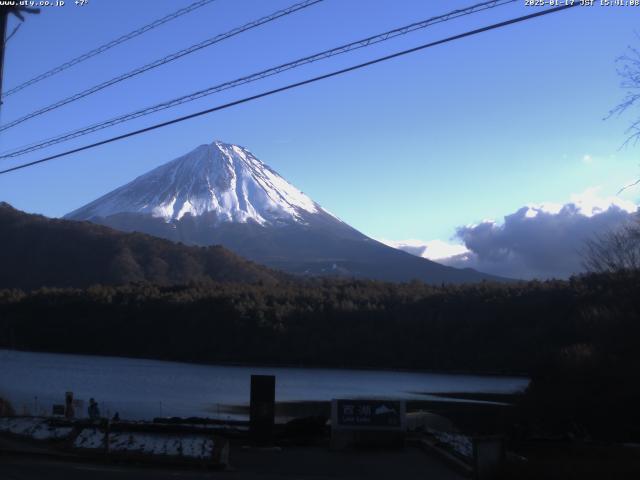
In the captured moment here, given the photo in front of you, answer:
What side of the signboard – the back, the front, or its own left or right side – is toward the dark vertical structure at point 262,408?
right

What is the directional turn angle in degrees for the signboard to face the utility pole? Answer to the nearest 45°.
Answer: approximately 45° to its right

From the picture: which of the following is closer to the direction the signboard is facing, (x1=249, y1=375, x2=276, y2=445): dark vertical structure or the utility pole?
the utility pole

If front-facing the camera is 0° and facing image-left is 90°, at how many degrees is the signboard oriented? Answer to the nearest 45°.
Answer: approximately 0°
